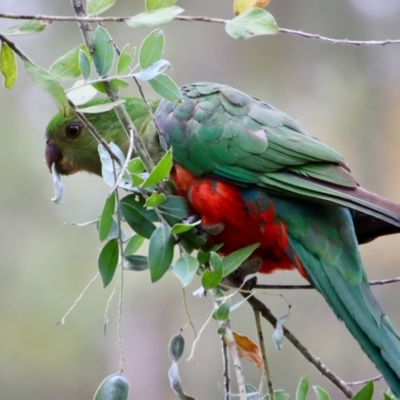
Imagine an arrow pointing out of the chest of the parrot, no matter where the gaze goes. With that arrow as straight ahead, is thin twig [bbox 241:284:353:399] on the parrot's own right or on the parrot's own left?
on the parrot's own left

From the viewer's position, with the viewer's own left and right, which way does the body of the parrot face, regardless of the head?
facing to the left of the viewer

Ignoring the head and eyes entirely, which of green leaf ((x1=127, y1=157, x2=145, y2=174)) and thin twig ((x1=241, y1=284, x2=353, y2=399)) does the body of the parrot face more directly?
the green leaf

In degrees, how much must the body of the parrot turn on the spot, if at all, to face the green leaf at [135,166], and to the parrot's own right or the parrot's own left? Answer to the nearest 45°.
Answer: approximately 45° to the parrot's own left

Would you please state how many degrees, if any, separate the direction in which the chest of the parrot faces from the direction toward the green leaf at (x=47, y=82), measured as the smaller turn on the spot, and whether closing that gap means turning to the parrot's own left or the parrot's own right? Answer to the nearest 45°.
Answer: approximately 45° to the parrot's own left

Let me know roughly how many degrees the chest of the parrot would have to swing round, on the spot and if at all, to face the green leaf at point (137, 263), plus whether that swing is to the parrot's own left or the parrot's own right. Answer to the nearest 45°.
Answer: approximately 45° to the parrot's own left
